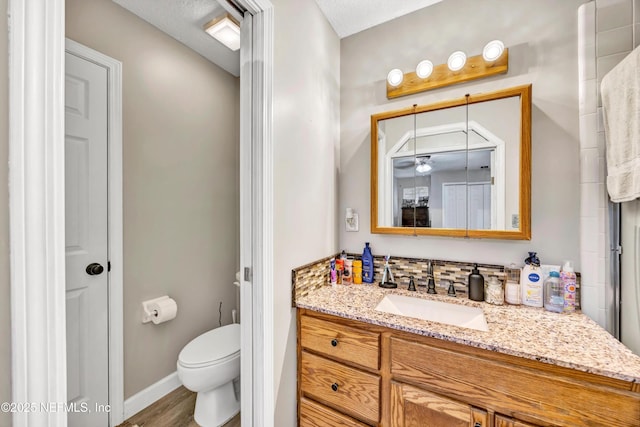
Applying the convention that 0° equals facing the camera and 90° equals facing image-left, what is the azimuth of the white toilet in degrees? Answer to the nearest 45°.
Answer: approximately 45°

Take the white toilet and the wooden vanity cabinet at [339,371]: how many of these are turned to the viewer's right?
0

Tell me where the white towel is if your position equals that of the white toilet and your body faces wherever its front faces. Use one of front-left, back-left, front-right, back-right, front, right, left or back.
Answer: left

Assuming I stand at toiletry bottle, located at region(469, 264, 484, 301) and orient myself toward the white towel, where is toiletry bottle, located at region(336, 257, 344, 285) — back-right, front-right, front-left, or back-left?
back-right

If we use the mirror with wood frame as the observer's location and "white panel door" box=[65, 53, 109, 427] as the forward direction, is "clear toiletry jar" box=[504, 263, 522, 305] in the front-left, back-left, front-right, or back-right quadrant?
back-left
